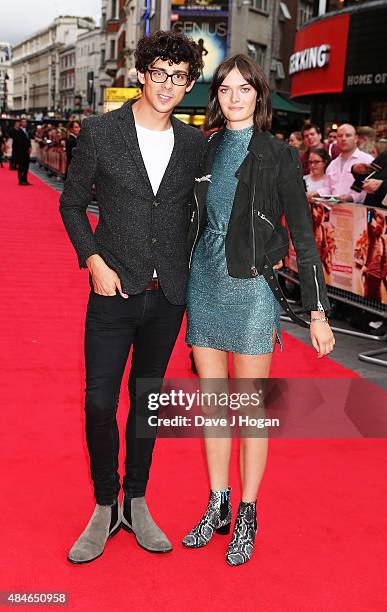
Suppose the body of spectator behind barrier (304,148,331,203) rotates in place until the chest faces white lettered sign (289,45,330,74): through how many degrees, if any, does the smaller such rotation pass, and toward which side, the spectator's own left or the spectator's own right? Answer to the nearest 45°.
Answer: approximately 135° to the spectator's own right

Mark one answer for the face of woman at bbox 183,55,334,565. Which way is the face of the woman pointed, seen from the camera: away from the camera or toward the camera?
toward the camera

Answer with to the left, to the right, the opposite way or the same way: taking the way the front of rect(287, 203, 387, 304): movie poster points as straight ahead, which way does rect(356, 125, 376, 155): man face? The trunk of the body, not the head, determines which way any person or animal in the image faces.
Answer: the same way

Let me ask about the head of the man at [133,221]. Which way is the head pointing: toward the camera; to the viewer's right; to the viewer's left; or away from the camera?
toward the camera

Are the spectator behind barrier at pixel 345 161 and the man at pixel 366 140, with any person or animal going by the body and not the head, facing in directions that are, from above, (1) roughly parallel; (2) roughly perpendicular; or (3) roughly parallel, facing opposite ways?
roughly parallel

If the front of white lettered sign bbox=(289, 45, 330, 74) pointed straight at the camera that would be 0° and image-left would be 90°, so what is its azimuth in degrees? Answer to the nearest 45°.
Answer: approximately 45°

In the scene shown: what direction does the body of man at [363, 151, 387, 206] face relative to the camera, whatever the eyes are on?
to the viewer's left

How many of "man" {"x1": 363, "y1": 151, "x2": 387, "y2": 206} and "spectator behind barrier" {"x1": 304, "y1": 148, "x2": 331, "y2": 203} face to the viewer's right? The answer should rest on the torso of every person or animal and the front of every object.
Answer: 0

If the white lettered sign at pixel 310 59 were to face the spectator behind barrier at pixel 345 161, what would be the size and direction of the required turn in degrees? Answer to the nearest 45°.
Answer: approximately 45° to its left

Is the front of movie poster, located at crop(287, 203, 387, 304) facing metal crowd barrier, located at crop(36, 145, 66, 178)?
no

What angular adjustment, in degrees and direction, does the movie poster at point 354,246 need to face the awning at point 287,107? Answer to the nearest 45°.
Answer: approximately 135° to its right

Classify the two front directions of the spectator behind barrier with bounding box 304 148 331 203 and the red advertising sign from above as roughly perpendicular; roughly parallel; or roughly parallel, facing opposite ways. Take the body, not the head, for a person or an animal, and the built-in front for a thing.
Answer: roughly parallel

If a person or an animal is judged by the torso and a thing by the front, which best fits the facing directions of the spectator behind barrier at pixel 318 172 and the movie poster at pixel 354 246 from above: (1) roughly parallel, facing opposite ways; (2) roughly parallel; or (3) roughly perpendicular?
roughly parallel

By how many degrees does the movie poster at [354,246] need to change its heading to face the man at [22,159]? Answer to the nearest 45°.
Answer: approximately 90° to its right

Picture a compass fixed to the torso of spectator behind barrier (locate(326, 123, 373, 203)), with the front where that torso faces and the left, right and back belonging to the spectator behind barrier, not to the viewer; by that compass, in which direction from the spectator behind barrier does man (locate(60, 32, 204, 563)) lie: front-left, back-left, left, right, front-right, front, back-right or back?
front-left

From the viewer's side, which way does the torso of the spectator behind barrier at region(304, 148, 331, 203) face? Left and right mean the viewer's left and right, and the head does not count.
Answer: facing the viewer and to the left of the viewer
